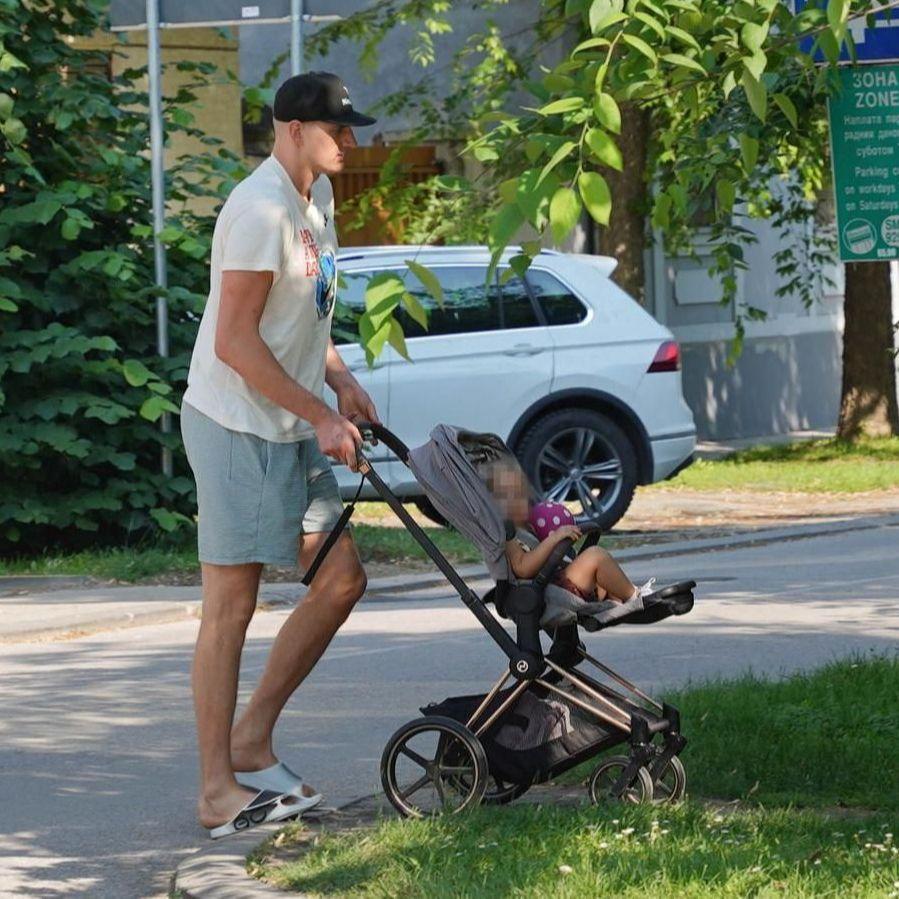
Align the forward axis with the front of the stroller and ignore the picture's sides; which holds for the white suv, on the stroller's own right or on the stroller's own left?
on the stroller's own left

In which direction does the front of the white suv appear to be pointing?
to the viewer's left

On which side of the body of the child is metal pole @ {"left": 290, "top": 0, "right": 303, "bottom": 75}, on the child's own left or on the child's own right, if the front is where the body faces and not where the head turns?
on the child's own left

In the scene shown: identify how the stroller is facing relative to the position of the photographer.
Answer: facing to the right of the viewer

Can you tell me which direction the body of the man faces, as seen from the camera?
to the viewer's right

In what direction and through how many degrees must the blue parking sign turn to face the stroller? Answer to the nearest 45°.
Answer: approximately 45° to its right

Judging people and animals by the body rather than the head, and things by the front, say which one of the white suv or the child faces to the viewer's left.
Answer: the white suv

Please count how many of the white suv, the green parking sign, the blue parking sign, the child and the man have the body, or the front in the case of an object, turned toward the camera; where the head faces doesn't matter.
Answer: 2

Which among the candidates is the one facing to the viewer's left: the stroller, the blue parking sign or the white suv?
the white suv

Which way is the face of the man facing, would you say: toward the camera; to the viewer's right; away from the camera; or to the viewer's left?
to the viewer's right

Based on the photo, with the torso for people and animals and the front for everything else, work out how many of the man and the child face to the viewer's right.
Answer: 2
